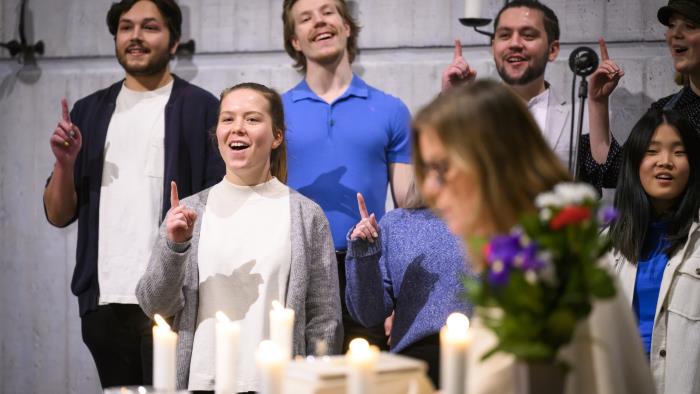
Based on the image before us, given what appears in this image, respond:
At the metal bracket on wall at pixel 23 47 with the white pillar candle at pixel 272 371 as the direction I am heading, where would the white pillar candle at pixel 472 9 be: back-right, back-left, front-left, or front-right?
front-left

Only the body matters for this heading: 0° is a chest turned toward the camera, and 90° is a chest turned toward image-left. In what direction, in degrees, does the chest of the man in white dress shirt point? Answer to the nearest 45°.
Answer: approximately 45°

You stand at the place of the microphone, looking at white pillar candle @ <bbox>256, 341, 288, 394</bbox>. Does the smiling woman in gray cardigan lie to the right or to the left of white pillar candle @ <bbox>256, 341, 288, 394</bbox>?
right

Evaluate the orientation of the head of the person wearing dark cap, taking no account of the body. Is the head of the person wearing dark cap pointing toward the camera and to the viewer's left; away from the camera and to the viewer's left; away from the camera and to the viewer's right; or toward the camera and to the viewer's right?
toward the camera and to the viewer's left

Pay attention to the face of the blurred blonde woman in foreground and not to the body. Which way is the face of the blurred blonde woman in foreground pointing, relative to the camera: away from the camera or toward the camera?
toward the camera

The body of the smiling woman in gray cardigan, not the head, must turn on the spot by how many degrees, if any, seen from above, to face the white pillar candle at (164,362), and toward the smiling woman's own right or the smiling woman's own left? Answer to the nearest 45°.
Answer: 0° — they already face it

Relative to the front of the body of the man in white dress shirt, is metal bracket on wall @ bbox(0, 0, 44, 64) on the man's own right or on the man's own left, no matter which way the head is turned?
on the man's own right

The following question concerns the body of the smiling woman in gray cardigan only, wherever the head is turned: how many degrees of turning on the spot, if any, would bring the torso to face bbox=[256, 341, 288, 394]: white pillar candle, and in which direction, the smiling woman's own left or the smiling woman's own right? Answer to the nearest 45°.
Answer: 0° — they already face it

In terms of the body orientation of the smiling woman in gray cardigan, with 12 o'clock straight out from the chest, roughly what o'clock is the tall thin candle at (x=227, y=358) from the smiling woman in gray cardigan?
The tall thin candle is roughly at 12 o'clock from the smiling woman in gray cardigan.

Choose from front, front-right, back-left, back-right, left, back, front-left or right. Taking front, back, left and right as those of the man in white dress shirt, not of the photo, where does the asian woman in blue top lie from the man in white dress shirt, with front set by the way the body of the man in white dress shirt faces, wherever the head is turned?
left

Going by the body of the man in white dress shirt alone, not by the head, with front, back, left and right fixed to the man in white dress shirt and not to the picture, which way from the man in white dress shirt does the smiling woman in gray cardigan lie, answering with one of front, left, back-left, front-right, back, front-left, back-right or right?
front

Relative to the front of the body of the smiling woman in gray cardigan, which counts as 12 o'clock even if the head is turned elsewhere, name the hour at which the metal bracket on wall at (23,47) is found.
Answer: The metal bracket on wall is roughly at 5 o'clock from the smiling woman in gray cardigan.

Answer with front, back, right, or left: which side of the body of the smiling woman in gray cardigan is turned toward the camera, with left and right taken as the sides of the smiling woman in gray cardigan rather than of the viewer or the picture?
front

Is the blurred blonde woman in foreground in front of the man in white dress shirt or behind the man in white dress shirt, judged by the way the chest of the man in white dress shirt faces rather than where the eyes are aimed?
in front
